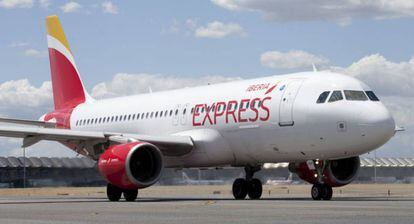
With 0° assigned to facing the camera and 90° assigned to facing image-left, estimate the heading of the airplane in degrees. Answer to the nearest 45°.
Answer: approximately 315°
